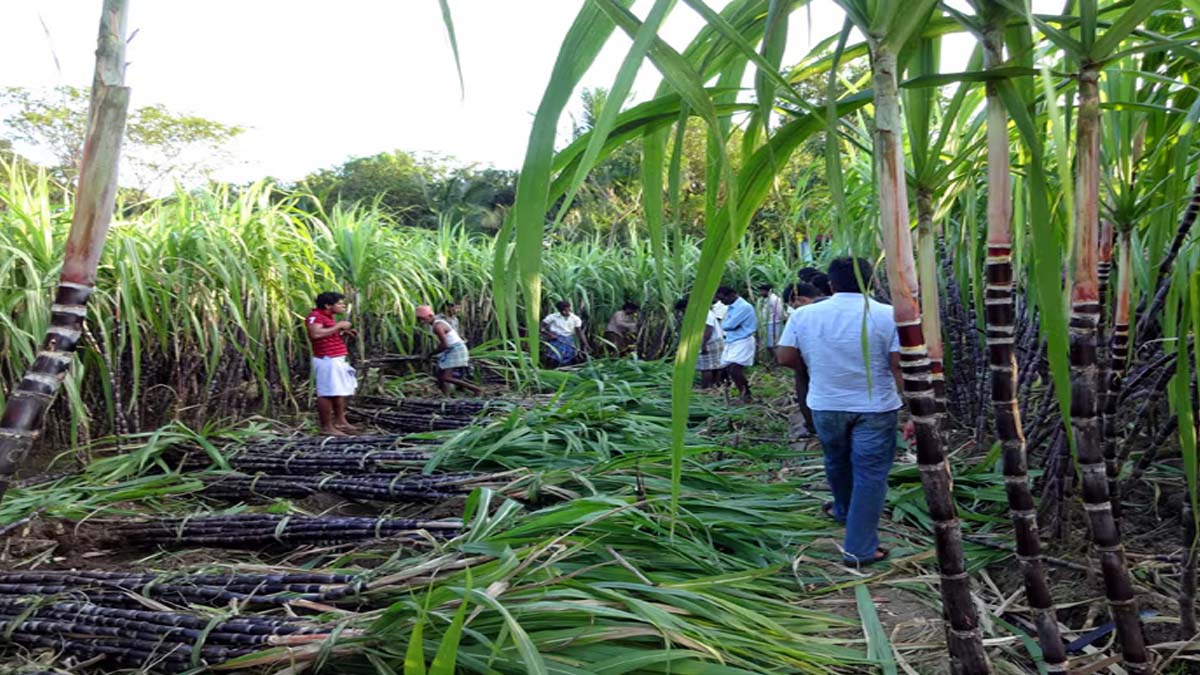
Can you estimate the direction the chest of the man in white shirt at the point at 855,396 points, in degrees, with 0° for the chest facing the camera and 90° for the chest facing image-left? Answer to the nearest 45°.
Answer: approximately 180°

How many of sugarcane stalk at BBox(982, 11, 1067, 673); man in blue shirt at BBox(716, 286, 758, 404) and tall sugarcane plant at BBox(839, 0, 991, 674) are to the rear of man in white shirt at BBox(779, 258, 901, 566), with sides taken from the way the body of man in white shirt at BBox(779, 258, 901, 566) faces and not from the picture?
2

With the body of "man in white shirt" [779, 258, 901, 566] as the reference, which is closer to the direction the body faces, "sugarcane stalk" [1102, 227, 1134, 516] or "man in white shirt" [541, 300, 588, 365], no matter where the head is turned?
the man in white shirt

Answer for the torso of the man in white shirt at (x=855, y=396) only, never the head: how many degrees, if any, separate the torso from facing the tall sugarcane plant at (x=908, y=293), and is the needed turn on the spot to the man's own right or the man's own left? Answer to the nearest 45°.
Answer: approximately 180°

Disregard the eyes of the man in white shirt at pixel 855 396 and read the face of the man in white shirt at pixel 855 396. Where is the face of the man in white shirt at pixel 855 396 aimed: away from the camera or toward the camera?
away from the camera

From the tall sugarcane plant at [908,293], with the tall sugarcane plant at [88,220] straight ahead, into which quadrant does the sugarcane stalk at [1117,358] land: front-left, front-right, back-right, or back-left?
back-right

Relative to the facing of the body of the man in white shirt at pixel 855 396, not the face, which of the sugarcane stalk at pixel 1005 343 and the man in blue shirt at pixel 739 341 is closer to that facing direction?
the man in blue shirt

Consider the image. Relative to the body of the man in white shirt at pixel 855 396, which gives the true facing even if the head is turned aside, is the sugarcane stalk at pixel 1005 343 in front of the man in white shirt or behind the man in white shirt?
behind
